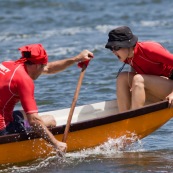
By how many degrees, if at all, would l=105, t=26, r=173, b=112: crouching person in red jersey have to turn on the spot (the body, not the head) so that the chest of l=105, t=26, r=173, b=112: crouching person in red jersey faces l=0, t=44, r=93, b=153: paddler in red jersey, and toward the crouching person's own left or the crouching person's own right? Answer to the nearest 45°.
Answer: approximately 45° to the crouching person's own left

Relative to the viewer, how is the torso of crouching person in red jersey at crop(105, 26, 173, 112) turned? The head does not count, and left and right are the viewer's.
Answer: facing to the left of the viewer
